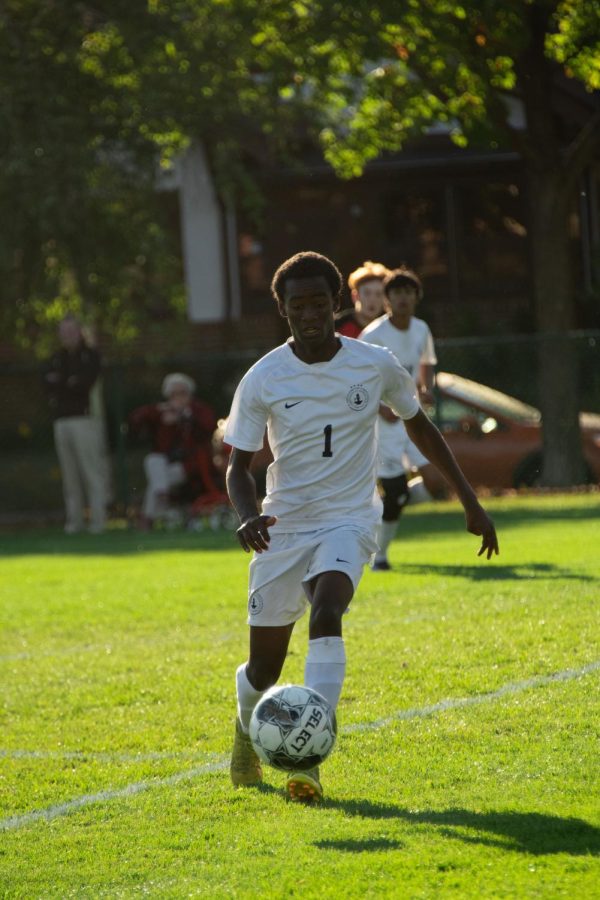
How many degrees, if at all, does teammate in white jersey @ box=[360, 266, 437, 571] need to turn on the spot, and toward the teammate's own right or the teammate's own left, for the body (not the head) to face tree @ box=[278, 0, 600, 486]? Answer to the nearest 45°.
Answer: approximately 180°

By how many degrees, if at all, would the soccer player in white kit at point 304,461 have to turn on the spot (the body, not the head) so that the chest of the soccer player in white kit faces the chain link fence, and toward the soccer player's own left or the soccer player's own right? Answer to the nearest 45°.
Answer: approximately 180°

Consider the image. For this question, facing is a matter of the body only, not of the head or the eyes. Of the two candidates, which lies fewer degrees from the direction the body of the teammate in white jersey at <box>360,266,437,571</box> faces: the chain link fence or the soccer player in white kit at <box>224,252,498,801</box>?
the soccer player in white kit

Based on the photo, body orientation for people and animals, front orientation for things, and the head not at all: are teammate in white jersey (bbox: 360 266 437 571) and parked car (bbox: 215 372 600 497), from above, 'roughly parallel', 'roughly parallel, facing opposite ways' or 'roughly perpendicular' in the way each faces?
roughly perpendicular

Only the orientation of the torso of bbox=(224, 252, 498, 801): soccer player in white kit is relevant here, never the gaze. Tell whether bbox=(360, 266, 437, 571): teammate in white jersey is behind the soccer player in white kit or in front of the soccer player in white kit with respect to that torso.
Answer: behind

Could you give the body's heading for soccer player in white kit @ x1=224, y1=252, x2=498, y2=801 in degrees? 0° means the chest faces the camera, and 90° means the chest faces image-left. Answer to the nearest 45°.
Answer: approximately 0°
